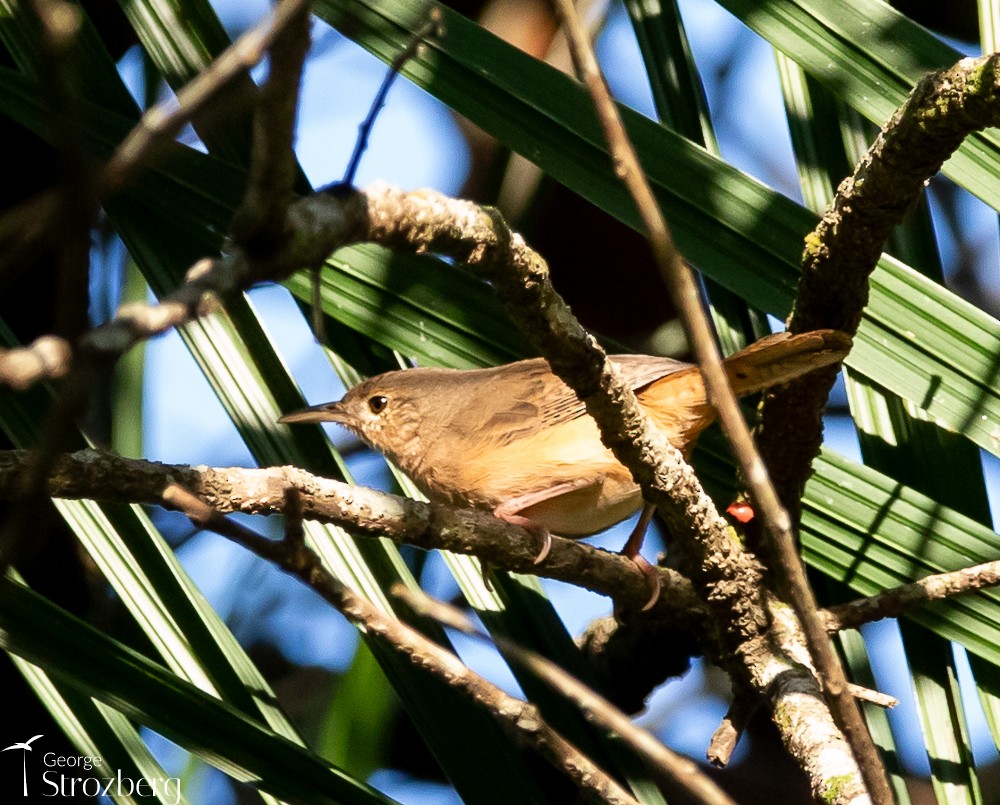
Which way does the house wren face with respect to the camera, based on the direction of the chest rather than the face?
to the viewer's left

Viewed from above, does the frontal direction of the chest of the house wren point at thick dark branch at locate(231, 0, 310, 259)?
no

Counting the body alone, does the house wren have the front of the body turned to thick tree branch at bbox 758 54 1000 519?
no

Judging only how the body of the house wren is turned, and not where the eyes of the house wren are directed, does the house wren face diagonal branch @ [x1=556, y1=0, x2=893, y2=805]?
no

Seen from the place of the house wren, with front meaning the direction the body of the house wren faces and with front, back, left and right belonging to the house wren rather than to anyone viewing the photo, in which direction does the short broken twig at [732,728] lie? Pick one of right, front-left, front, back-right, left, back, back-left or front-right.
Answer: back-left

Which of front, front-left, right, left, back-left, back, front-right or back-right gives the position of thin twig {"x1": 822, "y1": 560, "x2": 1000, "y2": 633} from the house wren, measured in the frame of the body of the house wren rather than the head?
back-left
